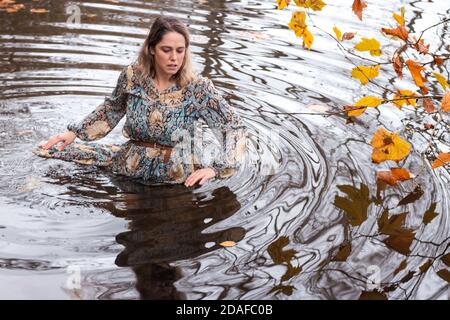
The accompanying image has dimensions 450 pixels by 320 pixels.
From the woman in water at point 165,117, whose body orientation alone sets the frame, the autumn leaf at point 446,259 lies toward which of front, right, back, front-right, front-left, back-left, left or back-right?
front-left

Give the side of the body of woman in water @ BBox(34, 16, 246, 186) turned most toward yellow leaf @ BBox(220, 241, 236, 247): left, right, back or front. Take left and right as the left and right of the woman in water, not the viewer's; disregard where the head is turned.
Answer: front

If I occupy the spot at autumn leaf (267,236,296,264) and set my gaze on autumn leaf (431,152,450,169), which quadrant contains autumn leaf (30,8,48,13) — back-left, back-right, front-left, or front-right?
back-left

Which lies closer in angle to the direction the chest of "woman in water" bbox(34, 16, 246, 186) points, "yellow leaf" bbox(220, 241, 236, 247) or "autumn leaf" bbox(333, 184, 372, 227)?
the yellow leaf

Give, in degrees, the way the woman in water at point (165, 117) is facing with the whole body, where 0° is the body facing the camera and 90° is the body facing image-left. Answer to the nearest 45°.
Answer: approximately 0°

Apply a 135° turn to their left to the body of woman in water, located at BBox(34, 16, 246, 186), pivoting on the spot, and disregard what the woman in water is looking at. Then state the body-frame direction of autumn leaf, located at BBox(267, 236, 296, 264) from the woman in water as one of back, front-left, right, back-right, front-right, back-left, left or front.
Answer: right

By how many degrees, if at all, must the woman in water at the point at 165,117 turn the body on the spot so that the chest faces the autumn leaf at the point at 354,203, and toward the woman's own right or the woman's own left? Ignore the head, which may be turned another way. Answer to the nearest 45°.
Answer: approximately 90° to the woman's own left

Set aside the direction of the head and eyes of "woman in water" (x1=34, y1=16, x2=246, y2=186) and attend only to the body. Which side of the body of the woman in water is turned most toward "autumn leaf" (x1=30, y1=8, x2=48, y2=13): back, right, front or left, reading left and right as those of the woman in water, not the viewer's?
back

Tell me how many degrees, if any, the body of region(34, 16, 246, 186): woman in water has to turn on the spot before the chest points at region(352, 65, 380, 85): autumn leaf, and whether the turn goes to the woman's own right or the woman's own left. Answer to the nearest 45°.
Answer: approximately 45° to the woman's own left

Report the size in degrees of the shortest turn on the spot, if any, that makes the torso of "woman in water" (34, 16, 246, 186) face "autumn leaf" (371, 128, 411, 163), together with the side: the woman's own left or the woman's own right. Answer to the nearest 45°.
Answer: approximately 45° to the woman's own left

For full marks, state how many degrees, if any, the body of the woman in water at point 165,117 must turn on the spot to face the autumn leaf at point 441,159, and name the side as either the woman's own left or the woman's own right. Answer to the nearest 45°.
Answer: approximately 45° to the woman's own left
